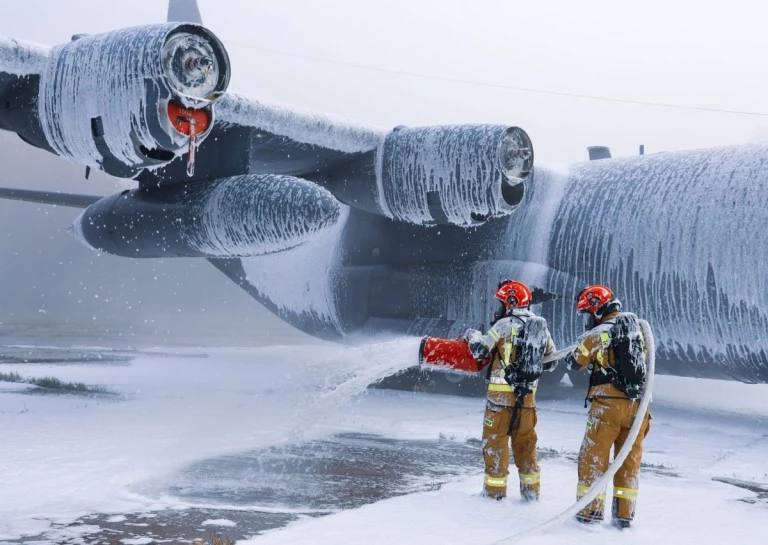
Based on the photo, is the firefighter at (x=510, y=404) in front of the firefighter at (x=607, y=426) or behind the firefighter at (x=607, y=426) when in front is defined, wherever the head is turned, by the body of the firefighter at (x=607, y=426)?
in front

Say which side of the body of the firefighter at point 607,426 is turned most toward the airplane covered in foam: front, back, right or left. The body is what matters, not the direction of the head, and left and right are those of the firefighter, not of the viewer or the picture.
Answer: front

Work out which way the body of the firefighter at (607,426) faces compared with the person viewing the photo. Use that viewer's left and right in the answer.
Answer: facing away from the viewer and to the left of the viewer

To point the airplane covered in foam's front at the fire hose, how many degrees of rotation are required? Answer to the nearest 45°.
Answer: approximately 45° to its right

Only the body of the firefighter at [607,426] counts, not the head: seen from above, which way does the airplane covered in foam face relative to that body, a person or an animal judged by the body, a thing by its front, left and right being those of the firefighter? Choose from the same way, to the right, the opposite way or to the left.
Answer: the opposite way

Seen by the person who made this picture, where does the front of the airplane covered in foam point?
facing the viewer and to the right of the viewer

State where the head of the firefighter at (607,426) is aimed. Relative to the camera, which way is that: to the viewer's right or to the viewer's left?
to the viewer's left
